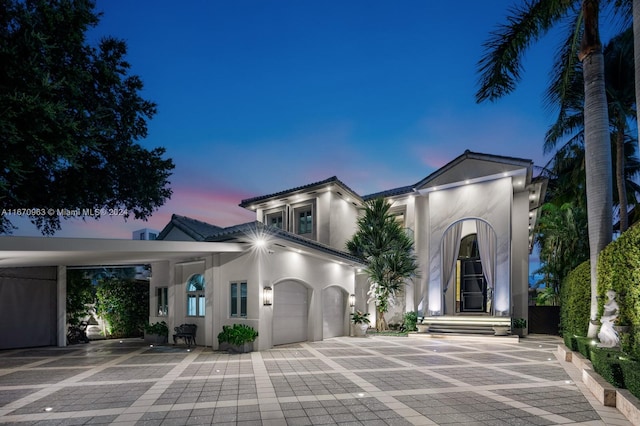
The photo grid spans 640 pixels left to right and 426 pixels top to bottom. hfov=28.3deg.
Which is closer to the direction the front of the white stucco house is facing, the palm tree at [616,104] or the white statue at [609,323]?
the white statue

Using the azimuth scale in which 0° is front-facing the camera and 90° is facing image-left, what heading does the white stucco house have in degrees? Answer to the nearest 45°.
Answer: approximately 0°

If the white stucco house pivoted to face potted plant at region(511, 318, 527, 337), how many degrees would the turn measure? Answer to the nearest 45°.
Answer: approximately 90° to its left

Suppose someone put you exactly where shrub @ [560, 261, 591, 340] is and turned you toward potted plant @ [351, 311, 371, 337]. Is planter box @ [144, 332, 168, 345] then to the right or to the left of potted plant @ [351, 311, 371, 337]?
left
